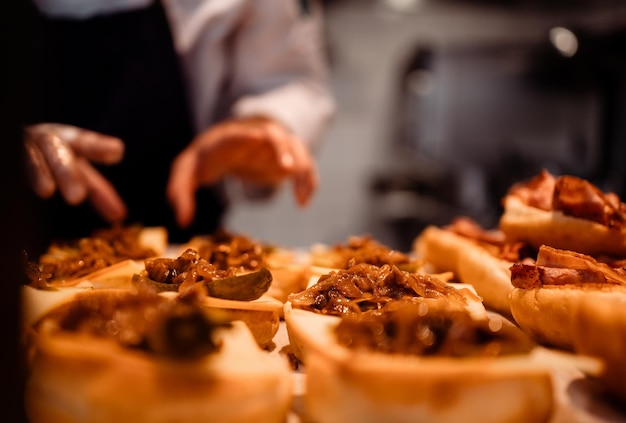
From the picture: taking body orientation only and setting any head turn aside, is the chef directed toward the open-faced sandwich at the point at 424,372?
yes

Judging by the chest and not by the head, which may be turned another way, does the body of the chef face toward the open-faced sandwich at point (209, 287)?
yes

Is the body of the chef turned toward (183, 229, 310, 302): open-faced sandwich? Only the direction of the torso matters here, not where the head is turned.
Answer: yes

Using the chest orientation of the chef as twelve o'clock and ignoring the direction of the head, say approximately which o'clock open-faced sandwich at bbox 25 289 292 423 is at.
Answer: The open-faced sandwich is roughly at 12 o'clock from the chef.

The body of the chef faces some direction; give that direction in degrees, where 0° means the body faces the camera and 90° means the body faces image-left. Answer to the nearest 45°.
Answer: approximately 0°
